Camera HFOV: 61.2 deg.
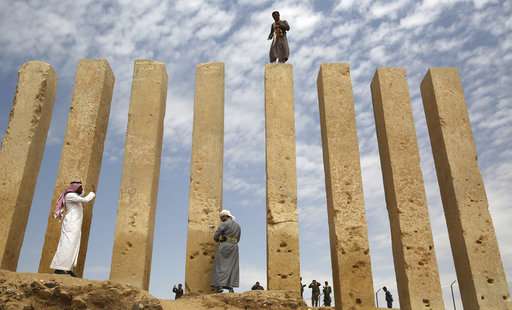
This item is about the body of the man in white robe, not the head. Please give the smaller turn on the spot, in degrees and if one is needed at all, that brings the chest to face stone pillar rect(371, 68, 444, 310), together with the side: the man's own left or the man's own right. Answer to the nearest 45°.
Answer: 0° — they already face it

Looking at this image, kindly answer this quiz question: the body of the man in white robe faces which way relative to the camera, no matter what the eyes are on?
to the viewer's right

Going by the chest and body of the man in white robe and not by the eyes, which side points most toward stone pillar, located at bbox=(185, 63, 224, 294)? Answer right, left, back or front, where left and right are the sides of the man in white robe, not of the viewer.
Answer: front

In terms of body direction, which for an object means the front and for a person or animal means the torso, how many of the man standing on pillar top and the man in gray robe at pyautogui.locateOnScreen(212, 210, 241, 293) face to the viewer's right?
0

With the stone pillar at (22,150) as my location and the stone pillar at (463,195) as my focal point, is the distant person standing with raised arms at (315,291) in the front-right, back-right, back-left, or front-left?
front-left

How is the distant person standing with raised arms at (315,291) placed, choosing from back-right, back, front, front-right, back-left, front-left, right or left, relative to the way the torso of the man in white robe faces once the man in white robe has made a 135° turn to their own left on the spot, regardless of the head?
right

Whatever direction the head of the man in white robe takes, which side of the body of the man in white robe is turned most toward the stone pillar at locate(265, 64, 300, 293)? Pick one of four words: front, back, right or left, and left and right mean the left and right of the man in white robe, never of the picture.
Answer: front

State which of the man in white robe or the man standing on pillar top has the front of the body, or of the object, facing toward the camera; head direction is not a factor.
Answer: the man standing on pillar top

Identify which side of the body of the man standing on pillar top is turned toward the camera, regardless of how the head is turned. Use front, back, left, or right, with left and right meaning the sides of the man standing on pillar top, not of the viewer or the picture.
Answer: front

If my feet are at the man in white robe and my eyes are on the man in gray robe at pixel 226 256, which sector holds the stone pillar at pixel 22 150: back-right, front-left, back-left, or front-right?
back-left
